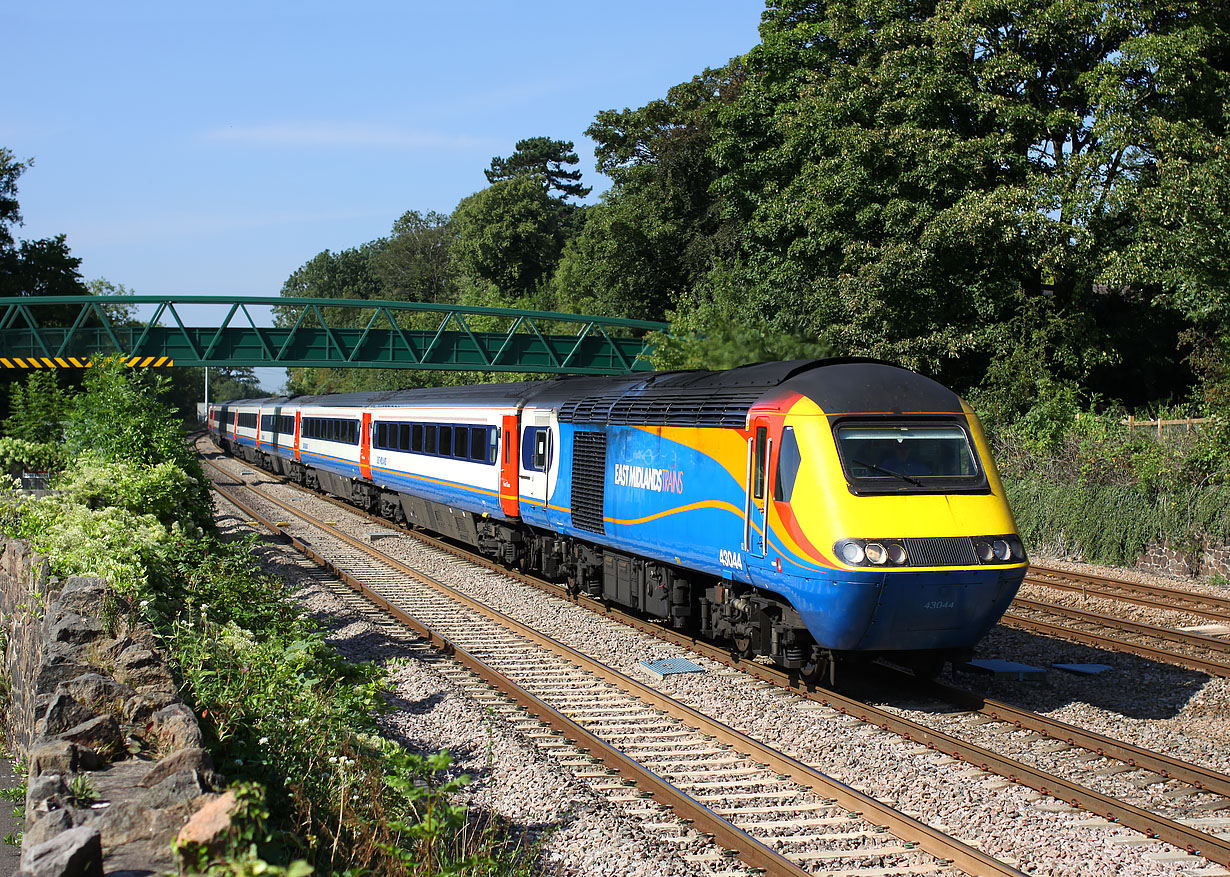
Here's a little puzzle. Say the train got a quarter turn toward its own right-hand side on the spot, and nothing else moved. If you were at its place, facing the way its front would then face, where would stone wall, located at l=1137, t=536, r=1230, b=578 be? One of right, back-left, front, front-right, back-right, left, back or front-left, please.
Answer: back

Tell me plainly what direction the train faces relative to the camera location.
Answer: facing the viewer and to the right of the viewer

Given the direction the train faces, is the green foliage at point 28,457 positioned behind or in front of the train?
behind

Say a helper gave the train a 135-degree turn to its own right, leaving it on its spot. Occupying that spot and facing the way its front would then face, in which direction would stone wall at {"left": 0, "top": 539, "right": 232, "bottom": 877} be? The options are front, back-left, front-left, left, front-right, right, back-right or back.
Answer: front-left

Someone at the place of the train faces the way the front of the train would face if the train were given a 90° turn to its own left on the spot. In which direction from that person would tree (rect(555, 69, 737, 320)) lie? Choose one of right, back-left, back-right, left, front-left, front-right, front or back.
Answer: front-left

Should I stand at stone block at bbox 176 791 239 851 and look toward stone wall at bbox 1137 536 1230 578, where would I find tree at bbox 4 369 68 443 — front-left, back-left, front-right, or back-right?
front-left

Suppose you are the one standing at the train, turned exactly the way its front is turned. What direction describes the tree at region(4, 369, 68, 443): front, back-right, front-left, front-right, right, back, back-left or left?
back

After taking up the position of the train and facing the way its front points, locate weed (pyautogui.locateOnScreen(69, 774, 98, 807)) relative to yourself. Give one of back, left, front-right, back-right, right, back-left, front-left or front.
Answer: right

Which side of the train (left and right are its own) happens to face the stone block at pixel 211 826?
front
